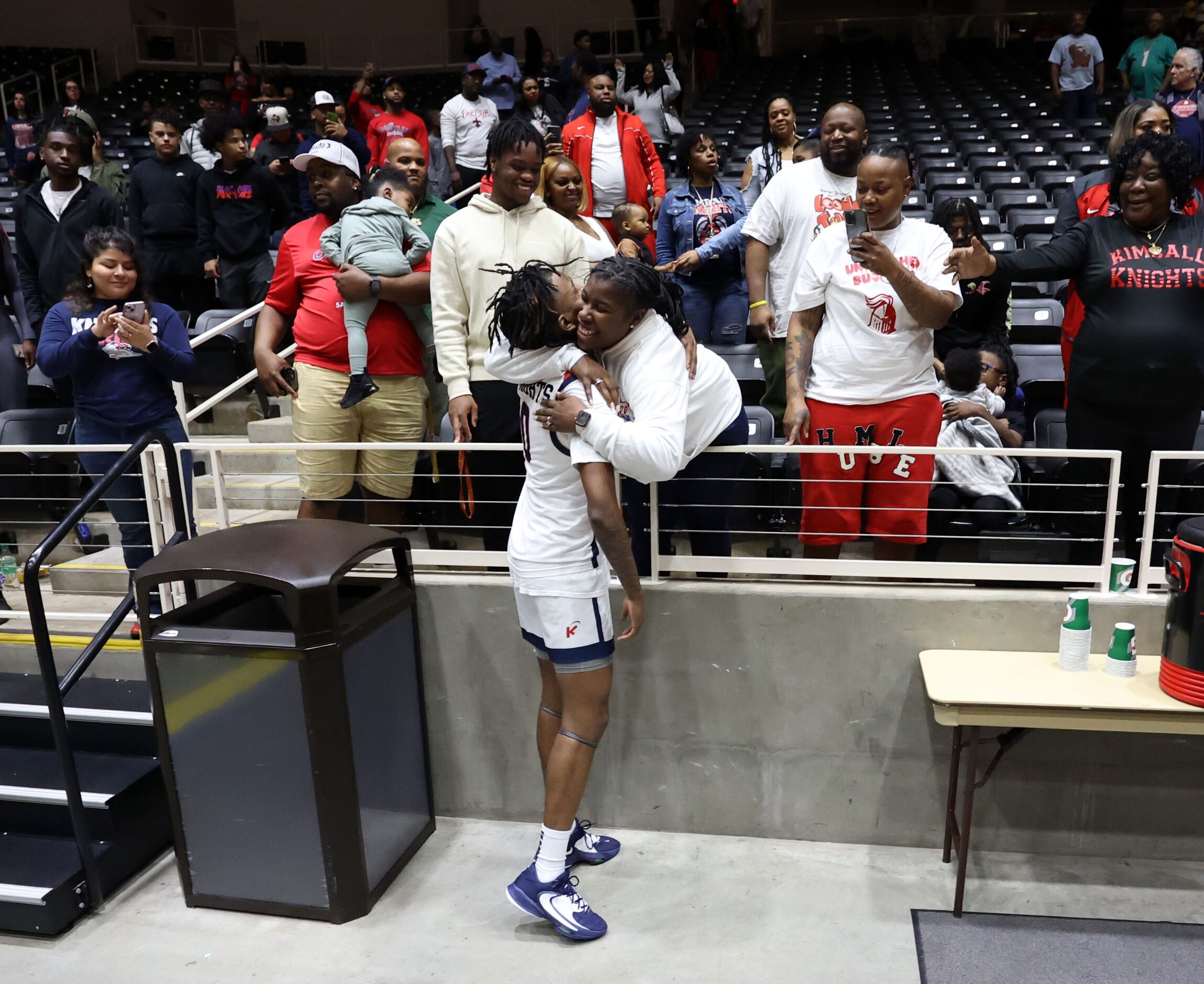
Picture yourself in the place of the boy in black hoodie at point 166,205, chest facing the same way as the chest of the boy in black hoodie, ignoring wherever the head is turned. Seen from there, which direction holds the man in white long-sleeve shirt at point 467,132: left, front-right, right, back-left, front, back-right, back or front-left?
back-left

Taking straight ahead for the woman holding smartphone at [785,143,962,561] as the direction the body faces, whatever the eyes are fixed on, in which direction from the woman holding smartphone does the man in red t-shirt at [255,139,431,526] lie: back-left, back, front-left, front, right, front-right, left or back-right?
right

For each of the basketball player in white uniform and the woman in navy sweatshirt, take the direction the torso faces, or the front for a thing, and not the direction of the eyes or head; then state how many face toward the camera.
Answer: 1

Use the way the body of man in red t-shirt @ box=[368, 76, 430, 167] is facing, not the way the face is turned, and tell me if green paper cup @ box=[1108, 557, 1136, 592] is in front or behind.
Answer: in front

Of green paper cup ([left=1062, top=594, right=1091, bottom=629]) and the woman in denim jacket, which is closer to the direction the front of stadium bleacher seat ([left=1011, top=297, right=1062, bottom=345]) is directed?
the green paper cup

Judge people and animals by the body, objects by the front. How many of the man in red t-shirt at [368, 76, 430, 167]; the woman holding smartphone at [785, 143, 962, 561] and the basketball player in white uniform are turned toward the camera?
2

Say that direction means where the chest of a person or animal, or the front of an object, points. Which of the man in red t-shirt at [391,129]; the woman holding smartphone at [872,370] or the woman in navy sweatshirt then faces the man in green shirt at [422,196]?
the man in red t-shirt

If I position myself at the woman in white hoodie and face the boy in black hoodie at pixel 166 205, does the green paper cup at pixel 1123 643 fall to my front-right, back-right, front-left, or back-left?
back-right

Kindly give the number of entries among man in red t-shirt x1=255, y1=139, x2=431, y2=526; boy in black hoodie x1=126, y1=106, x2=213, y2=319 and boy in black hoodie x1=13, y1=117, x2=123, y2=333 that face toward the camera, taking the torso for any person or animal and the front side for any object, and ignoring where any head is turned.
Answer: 3

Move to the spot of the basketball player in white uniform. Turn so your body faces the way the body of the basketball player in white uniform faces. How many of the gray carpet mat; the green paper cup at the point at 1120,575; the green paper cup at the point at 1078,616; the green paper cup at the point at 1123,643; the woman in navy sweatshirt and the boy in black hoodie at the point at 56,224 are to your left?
2
